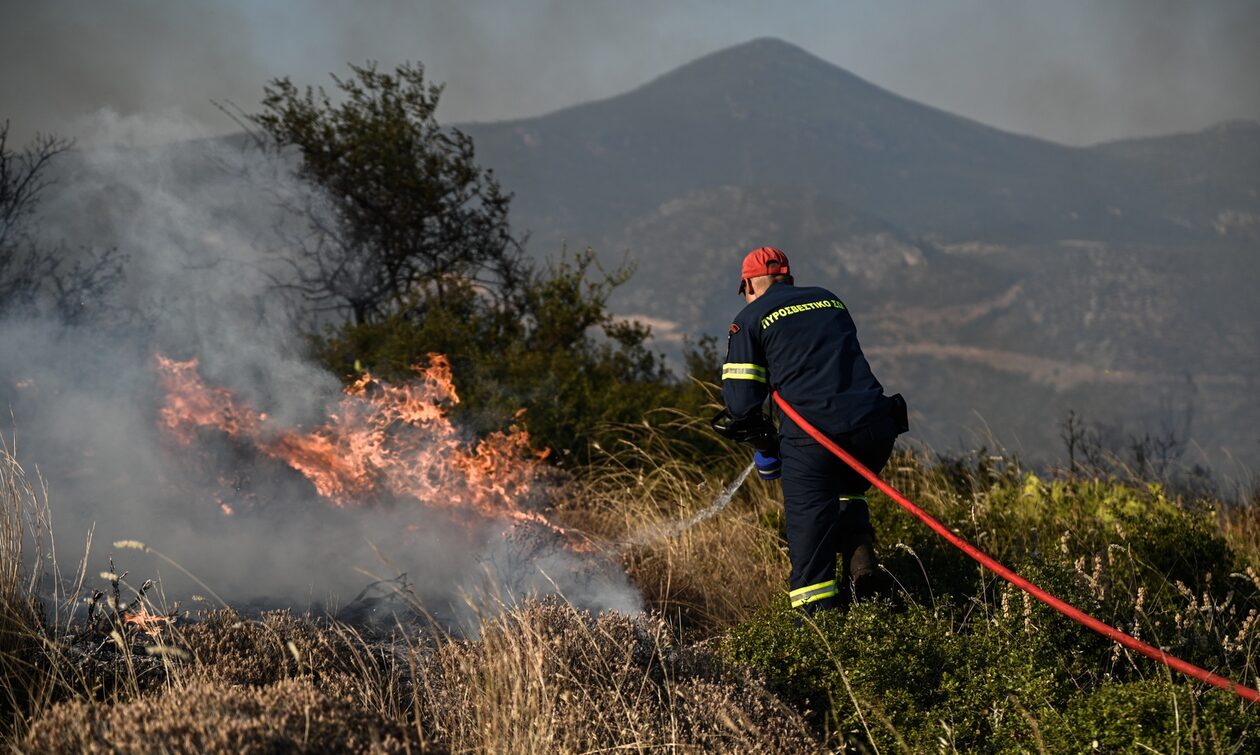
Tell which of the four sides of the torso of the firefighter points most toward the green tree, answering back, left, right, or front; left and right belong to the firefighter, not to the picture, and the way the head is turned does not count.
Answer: front

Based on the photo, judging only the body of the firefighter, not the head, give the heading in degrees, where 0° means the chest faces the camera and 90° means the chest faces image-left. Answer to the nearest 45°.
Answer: approximately 135°

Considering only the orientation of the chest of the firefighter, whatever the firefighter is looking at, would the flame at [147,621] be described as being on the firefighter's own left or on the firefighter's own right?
on the firefighter's own left

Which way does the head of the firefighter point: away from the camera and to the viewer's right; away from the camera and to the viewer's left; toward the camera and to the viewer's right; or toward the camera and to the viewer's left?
away from the camera and to the viewer's left
